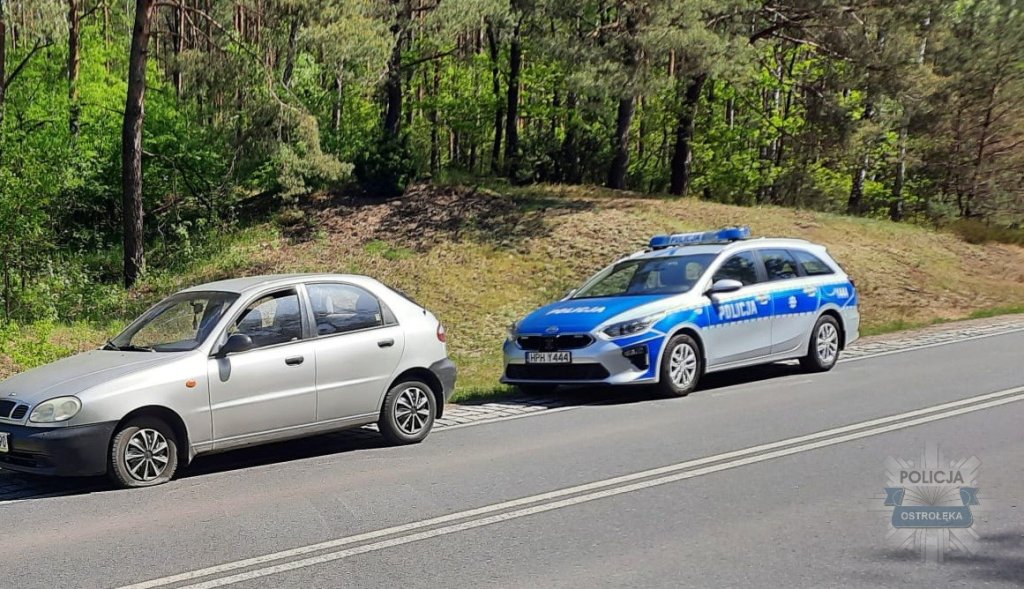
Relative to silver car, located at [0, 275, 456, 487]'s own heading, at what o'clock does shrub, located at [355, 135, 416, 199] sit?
The shrub is roughly at 5 o'clock from the silver car.

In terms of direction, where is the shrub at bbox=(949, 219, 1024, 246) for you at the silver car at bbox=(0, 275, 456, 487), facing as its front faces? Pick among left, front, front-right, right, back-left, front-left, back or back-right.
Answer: back

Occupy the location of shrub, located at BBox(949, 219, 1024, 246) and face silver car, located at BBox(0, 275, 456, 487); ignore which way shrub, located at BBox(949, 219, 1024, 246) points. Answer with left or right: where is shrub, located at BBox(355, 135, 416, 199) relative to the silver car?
right

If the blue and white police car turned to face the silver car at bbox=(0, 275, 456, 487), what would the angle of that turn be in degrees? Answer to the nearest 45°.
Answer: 0° — it already faces it

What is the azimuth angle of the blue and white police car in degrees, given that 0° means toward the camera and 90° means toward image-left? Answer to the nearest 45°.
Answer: approximately 45°

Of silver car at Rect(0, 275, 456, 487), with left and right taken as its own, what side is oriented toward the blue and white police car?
back

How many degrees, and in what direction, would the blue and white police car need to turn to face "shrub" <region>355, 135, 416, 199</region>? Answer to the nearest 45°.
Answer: approximately 90° to its right

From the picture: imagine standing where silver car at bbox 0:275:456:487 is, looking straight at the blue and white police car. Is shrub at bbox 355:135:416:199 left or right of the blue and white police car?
left
